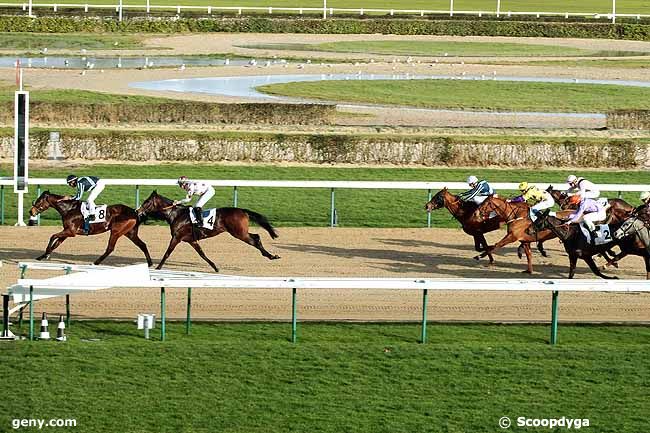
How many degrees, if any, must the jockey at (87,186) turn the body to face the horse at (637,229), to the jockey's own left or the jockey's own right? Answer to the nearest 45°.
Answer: approximately 180°

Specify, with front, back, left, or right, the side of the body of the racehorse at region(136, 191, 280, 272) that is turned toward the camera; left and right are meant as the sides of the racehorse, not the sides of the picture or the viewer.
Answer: left

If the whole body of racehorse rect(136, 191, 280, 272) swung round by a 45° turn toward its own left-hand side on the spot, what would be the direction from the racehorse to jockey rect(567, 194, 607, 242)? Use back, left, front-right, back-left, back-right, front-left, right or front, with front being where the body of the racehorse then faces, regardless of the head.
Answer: back-left

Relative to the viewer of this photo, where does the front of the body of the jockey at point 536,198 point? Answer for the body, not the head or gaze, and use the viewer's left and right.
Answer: facing to the left of the viewer

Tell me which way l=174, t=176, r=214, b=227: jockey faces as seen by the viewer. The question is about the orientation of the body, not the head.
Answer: to the viewer's left

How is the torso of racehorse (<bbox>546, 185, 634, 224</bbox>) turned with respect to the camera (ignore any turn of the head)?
to the viewer's left

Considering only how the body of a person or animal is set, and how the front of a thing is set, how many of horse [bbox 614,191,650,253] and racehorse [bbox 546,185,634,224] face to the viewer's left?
2

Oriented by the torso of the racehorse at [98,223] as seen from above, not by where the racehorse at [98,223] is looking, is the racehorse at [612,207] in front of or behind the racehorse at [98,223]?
behind

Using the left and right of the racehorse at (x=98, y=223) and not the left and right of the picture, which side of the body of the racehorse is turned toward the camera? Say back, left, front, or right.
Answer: left

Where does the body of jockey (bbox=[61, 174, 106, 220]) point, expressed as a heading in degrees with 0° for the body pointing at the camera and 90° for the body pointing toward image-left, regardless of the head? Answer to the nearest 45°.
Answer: approximately 90°

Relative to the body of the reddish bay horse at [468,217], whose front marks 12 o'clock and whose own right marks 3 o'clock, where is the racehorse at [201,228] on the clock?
The racehorse is roughly at 11 o'clock from the reddish bay horse.

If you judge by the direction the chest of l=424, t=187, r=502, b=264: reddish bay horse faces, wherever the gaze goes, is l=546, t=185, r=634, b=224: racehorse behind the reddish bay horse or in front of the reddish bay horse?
behind
